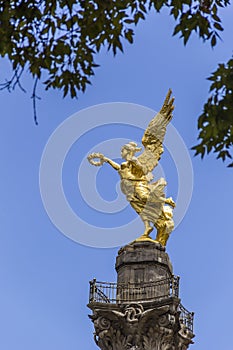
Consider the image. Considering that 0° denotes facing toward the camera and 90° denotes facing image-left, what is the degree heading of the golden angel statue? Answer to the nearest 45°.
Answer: approximately 90°
